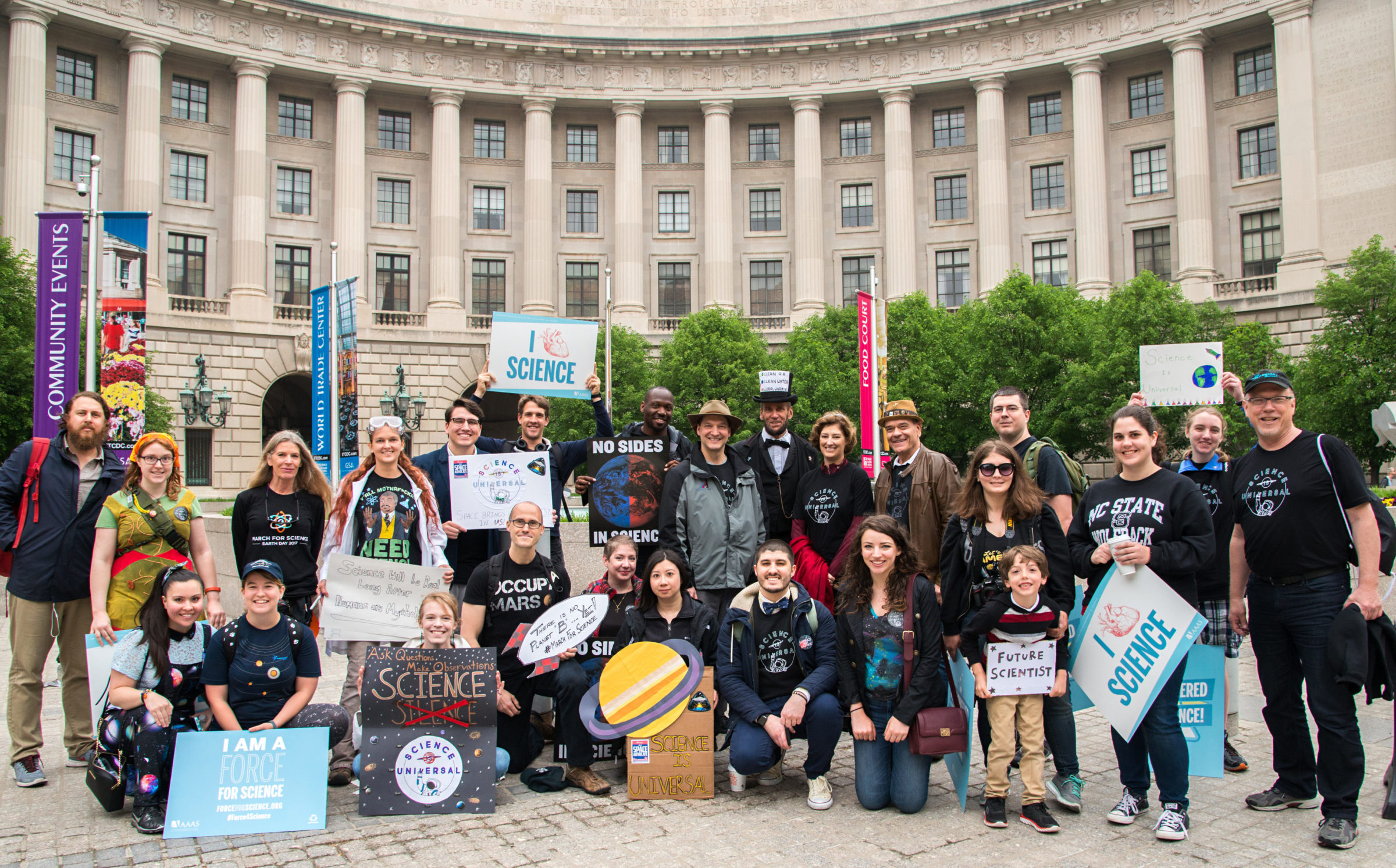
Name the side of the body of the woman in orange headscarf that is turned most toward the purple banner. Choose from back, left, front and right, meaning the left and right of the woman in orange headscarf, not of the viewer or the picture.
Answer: back

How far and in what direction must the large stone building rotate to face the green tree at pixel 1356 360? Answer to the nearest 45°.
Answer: approximately 45° to its left

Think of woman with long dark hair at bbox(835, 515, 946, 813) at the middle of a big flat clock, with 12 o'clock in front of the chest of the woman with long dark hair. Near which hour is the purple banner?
The purple banner is roughly at 4 o'clock from the woman with long dark hair.

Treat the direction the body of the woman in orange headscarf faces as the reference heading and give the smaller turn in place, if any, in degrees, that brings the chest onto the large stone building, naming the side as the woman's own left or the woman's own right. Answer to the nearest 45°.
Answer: approximately 135° to the woman's own left

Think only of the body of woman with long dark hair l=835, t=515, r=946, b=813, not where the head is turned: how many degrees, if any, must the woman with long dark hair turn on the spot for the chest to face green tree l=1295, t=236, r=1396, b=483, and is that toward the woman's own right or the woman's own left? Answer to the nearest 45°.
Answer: approximately 135° to the woman's own left

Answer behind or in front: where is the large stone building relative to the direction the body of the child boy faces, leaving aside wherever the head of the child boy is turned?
behind

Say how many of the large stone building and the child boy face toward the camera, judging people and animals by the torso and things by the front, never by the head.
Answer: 2

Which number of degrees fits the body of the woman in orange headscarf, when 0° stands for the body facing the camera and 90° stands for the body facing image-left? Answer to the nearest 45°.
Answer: approximately 0°

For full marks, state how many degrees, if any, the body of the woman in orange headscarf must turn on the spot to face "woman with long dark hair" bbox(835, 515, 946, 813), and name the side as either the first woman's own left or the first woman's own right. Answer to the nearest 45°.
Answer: approximately 45° to the first woman's own left

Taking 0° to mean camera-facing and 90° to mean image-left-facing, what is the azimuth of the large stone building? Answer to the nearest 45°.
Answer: approximately 0°

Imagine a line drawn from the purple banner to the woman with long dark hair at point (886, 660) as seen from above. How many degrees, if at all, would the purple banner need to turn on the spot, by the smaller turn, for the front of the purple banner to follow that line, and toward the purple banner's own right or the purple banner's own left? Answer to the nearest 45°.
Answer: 0° — it already faces them
